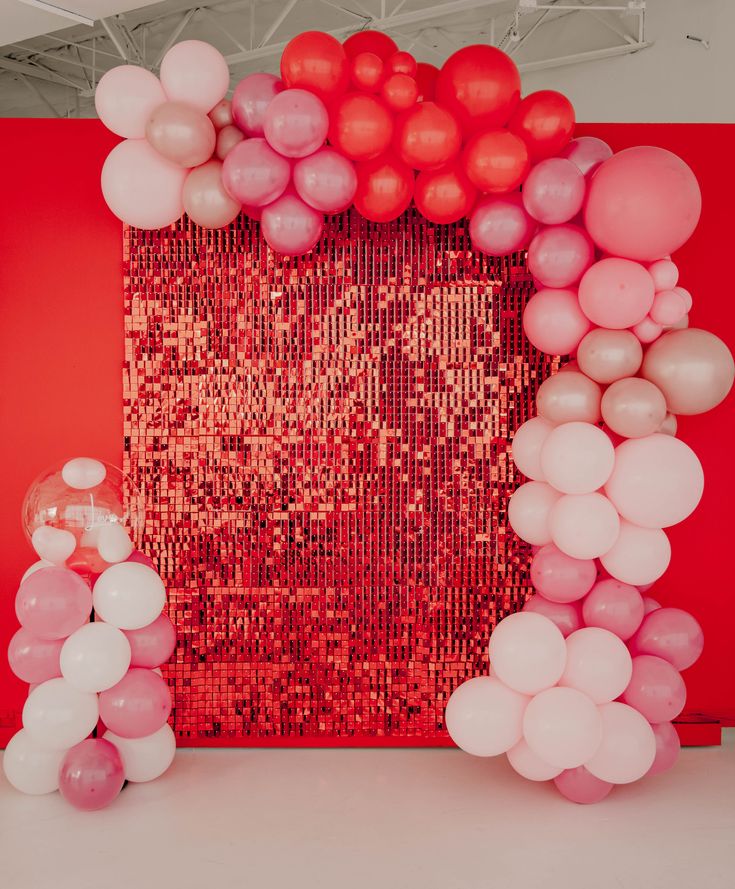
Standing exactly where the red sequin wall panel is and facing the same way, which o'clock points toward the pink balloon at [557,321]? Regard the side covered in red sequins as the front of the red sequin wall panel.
The pink balloon is roughly at 10 o'clock from the red sequin wall panel.

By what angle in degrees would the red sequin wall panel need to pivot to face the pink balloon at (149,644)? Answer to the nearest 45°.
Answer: approximately 45° to its right

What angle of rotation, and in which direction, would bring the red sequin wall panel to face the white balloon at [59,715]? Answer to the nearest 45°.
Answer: approximately 45° to its right

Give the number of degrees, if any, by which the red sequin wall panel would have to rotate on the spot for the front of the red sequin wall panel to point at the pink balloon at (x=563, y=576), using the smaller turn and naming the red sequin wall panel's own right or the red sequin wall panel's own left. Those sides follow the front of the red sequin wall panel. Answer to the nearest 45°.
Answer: approximately 45° to the red sequin wall panel's own left

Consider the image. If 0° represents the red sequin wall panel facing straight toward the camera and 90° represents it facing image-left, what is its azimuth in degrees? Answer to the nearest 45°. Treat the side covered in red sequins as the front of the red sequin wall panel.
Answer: approximately 0°
